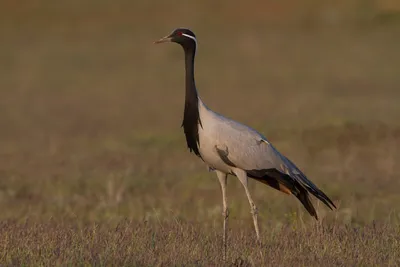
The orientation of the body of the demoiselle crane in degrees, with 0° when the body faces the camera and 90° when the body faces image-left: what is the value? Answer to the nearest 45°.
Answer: approximately 90°
